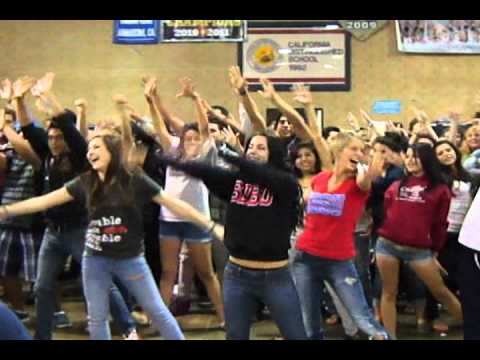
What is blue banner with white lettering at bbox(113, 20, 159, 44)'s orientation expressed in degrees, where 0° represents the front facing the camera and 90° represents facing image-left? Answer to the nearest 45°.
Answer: approximately 0°

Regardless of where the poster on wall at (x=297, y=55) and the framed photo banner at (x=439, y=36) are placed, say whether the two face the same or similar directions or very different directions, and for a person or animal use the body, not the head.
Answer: same or similar directions

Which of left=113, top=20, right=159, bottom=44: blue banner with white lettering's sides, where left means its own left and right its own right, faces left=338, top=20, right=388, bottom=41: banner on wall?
left

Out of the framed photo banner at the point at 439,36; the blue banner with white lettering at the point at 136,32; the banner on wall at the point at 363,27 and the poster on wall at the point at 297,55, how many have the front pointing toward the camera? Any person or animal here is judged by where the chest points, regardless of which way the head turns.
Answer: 4

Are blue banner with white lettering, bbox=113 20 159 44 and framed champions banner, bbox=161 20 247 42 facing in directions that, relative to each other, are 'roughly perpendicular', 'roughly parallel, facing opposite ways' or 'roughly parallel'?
roughly parallel

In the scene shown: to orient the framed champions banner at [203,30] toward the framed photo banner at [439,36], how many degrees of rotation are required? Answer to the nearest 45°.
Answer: approximately 90° to its left

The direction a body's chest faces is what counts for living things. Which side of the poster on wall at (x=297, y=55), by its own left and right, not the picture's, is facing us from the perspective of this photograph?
front

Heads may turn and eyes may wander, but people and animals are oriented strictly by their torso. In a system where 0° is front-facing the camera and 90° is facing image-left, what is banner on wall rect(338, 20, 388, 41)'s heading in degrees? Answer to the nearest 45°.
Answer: approximately 0°

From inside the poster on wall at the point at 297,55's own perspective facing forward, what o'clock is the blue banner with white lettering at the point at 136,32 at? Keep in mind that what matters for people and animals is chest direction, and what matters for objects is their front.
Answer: The blue banner with white lettering is roughly at 3 o'clock from the poster on wall.

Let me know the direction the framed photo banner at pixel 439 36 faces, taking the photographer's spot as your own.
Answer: facing the viewer

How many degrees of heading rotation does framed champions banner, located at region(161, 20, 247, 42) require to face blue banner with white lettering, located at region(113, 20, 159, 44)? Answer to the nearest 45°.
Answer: approximately 90° to its right

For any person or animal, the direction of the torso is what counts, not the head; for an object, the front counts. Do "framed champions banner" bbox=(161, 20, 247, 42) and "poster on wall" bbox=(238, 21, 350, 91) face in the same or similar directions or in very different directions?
same or similar directions

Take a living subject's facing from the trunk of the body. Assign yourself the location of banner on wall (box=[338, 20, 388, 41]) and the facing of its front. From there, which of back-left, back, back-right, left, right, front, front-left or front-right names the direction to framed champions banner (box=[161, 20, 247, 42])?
right

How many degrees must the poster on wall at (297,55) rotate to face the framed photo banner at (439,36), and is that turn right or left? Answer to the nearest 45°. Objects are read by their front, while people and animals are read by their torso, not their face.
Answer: approximately 90° to its left

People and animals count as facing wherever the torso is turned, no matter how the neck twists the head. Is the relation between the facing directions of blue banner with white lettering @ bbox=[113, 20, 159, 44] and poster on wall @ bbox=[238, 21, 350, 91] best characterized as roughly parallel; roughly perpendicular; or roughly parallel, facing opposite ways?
roughly parallel
